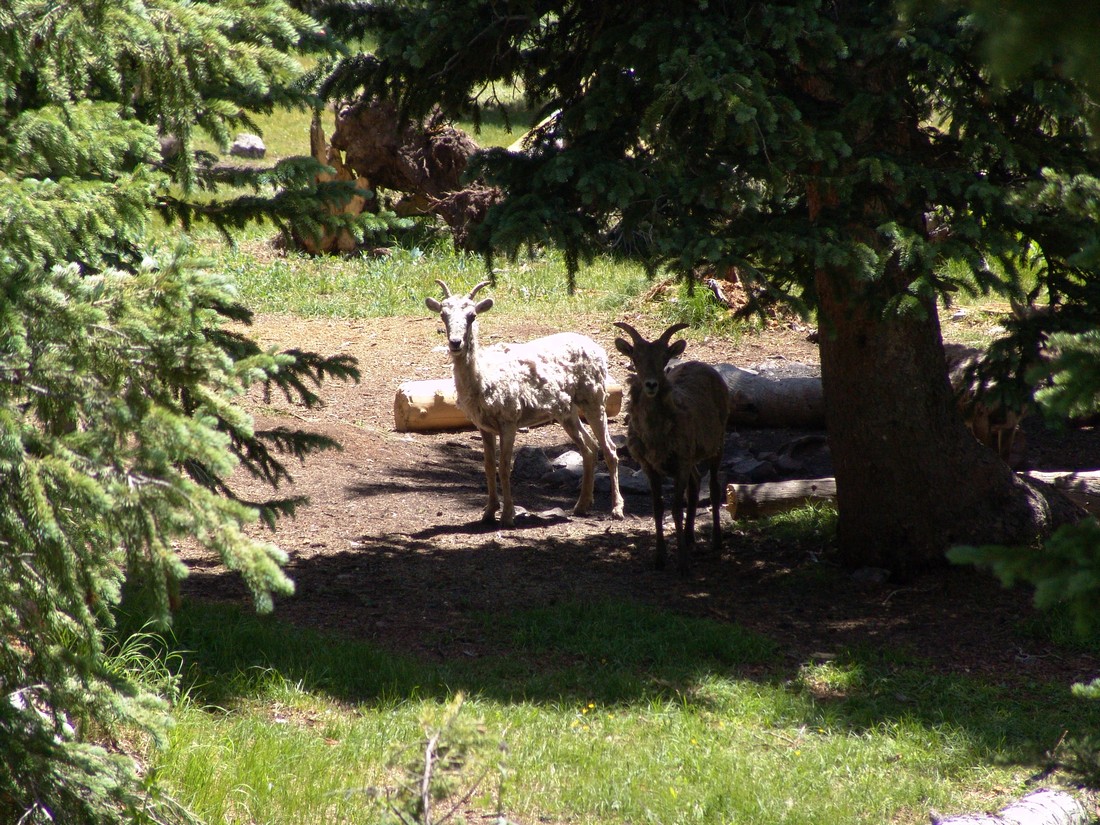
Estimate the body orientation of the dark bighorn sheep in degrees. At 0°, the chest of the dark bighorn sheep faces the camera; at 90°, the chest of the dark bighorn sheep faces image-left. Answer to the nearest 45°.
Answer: approximately 45°

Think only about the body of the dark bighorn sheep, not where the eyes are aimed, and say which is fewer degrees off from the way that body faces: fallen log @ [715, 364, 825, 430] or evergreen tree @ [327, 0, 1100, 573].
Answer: the evergreen tree

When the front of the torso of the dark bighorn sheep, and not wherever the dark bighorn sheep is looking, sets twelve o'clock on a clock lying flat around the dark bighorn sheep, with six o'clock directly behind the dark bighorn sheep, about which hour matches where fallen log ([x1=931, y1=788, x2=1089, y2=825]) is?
The fallen log is roughly at 10 o'clock from the dark bighorn sheep.

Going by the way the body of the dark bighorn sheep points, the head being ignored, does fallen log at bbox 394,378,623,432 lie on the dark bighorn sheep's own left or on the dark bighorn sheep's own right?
on the dark bighorn sheep's own right

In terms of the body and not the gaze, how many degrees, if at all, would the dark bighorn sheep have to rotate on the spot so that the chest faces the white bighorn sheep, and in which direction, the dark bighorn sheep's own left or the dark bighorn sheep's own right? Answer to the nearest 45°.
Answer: approximately 90° to the dark bighorn sheep's own right

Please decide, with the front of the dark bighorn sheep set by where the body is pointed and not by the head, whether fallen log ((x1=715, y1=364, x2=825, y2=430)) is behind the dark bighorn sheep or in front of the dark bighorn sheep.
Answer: behind
